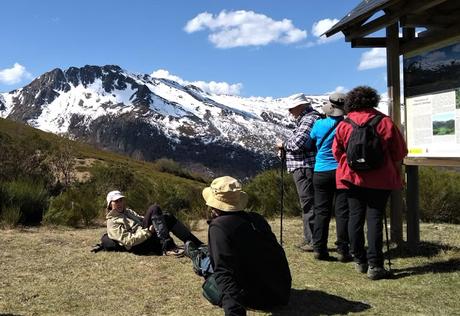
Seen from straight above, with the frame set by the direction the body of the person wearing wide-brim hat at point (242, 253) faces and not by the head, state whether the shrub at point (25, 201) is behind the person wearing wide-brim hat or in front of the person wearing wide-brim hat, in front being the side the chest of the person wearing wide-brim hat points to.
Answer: in front

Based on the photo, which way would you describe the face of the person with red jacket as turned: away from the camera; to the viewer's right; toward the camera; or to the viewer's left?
away from the camera

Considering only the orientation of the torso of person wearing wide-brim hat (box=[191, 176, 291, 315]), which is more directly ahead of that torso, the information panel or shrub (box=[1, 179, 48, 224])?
the shrub

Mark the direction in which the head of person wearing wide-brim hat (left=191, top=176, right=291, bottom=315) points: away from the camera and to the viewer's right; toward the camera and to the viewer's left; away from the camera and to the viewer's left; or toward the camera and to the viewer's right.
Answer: away from the camera and to the viewer's left

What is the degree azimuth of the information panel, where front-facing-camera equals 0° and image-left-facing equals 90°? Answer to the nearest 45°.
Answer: approximately 45°

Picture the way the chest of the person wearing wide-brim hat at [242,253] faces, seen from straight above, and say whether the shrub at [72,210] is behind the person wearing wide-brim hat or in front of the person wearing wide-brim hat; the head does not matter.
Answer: in front

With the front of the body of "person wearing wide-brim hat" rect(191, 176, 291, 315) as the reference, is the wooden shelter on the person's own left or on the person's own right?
on the person's own right
